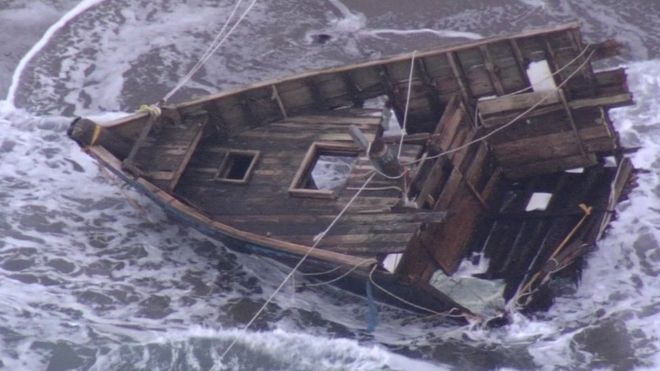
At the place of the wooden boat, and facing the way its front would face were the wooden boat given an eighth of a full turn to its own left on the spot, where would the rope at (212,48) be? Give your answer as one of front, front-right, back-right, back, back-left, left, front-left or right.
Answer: right

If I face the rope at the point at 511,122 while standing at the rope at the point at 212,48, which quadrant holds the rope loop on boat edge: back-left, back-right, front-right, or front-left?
back-right

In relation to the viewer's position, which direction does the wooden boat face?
facing to the left of the viewer
